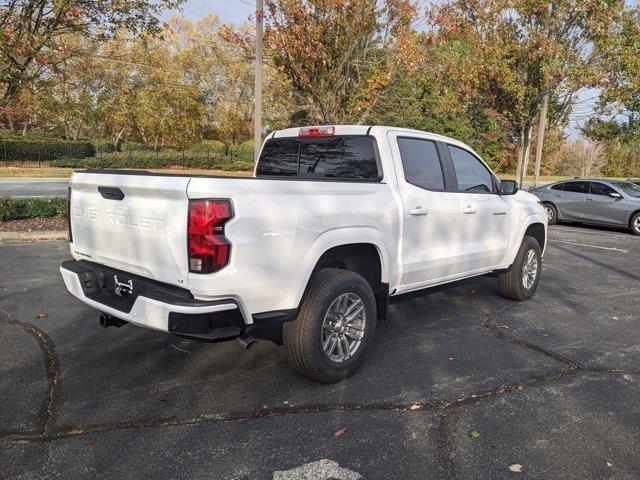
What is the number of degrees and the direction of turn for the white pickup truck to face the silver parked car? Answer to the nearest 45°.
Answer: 0° — it already faces it

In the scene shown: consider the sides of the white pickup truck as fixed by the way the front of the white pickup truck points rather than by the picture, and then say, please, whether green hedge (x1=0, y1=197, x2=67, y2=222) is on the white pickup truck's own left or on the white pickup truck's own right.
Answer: on the white pickup truck's own left

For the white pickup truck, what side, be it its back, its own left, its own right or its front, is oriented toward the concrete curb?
left

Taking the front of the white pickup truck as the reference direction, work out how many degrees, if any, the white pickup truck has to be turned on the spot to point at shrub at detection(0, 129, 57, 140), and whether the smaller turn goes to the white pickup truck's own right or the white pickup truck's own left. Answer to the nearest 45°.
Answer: approximately 90° to the white pickup truck's own left

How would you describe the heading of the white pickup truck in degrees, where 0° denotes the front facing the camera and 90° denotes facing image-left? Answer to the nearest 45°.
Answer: approximately 225°

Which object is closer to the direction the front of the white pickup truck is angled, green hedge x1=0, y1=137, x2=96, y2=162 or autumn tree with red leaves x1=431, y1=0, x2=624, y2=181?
the autumn tree with red leaves

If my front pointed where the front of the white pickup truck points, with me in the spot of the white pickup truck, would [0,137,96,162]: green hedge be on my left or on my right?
on my left

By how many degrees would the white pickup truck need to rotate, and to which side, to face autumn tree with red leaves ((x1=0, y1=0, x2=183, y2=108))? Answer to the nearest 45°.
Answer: approximately 90° to its left

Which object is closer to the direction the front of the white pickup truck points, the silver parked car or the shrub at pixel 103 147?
the silver parked car

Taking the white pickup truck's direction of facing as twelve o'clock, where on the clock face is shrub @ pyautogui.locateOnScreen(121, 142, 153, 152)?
The shrub is roughly at 10 o'clock from the white pickup truck.

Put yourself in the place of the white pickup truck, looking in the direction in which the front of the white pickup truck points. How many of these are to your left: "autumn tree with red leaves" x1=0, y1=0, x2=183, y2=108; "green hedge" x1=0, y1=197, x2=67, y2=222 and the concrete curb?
3

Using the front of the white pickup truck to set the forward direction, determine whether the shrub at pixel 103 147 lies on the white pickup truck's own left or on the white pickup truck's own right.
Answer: on the white pickup truck's own left

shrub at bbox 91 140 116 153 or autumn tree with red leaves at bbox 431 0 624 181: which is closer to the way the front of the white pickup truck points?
the autumn tree with red leaves
